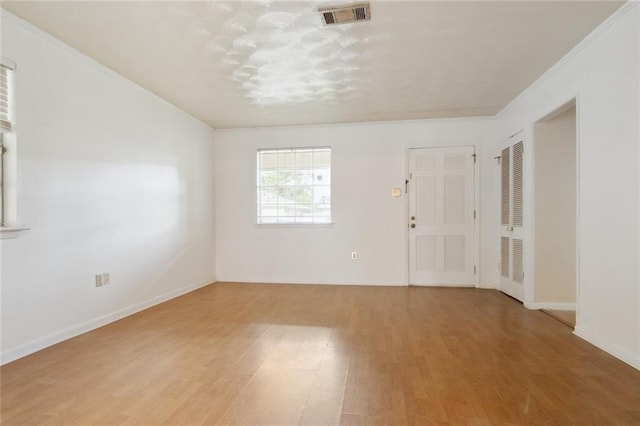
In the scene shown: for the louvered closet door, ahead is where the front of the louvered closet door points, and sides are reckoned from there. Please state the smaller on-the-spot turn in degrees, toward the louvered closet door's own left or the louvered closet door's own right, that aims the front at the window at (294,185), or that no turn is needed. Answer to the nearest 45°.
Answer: approximately 45° to the louvered closet door's own right

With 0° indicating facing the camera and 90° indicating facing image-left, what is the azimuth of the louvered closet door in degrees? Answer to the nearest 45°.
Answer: approximately 45°

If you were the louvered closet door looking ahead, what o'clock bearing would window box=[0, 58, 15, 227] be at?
The window is roughly at 12 o'clock from the louvered closet door.

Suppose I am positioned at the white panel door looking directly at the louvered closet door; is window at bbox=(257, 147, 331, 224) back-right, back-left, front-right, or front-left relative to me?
back-right

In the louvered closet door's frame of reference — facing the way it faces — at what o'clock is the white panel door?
The white panel door is roughly at 2 o'clock from the louvered closet door.

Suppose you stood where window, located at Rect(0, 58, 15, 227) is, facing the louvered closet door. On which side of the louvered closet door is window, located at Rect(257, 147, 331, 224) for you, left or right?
left
